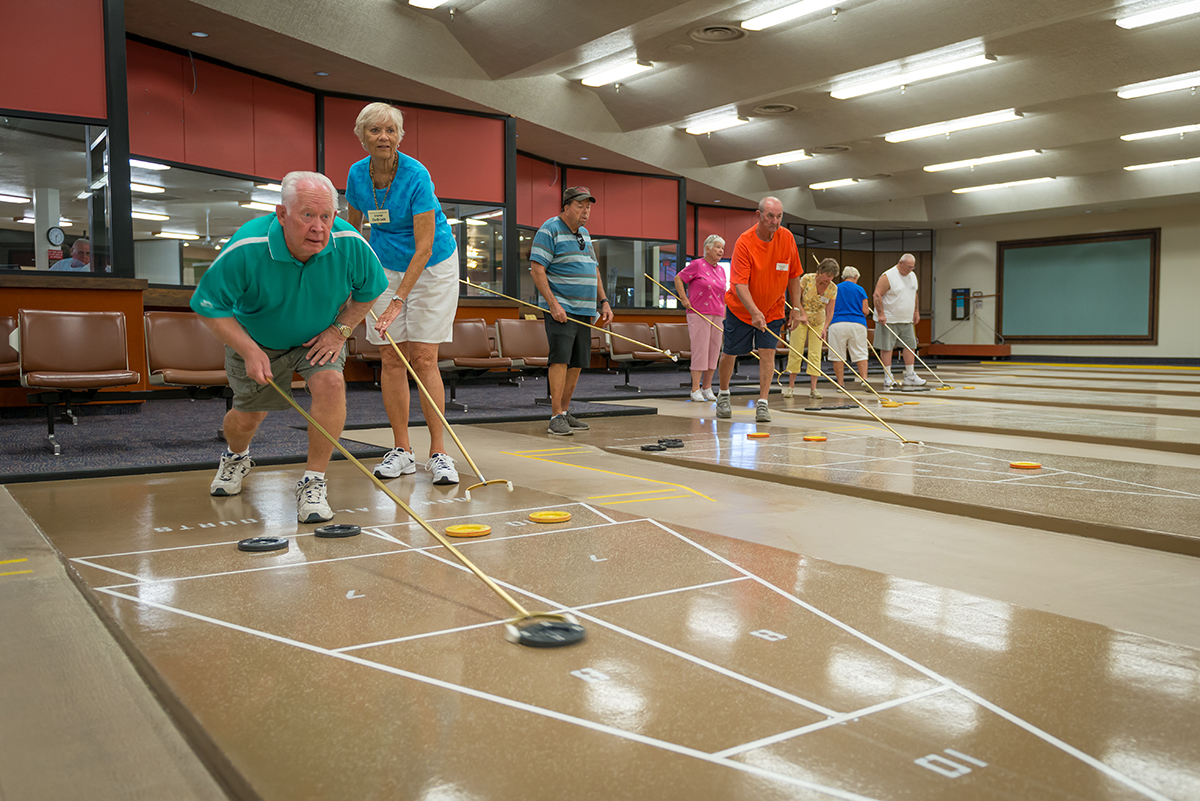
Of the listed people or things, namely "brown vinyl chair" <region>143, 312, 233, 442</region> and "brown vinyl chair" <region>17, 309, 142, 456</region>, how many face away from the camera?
0

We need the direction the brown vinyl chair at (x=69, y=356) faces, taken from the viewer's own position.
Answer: facing the viewer

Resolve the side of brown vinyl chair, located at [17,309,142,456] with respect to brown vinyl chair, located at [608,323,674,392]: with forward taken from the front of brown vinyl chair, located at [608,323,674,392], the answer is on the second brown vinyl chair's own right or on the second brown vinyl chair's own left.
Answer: on the second brown vinyl chair's own right

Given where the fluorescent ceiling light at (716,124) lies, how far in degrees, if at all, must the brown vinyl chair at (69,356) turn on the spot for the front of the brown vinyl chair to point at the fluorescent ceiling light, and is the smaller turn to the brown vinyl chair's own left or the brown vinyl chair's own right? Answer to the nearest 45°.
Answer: approximately 135° to the brown vinyl chair's own left

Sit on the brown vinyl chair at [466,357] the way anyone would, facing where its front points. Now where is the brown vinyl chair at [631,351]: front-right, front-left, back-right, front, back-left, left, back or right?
left

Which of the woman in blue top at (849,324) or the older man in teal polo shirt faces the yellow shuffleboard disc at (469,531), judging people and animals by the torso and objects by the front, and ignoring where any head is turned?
the older man in teal polo shirt

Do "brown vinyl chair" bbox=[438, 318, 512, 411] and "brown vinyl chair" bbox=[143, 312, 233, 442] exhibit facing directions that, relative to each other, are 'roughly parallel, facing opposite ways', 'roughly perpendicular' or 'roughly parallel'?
roughly parallel

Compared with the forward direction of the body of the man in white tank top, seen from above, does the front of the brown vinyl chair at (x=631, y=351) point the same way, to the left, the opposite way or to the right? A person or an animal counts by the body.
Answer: the same way

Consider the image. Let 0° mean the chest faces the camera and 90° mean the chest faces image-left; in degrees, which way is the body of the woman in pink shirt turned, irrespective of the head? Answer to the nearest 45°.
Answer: approximately 315°

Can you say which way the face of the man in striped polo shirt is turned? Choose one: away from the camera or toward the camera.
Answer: toward the camera

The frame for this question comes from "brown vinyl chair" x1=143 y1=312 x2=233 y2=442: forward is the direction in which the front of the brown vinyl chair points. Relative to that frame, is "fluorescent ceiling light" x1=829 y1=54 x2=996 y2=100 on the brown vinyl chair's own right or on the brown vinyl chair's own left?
on the brown vinyl chair's own left

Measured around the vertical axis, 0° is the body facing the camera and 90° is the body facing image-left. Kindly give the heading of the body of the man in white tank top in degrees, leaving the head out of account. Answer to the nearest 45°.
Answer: approximately 315°

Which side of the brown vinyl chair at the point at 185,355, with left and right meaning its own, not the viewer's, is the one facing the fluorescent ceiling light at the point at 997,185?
left

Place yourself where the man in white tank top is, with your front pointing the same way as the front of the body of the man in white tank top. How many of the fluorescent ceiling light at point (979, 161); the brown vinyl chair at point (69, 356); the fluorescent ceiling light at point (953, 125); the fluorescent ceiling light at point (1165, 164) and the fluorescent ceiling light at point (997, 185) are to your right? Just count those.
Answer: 1

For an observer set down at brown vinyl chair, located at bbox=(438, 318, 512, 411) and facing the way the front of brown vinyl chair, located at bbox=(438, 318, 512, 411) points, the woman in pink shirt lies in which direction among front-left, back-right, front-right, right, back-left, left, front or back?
front-left

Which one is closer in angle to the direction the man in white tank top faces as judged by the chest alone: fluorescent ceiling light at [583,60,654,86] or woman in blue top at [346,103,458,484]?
the woman in blue top

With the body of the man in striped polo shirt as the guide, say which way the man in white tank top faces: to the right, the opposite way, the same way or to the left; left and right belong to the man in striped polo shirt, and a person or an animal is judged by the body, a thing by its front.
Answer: the same way
